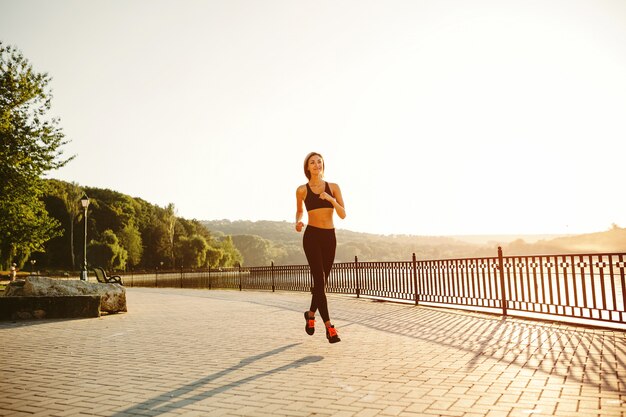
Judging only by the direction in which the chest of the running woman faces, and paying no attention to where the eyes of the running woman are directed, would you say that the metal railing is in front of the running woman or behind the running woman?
behind

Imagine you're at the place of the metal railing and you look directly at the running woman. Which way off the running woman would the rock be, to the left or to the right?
right

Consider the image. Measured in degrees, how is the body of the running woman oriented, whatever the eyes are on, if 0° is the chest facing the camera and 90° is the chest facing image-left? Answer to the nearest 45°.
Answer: approximately 0°

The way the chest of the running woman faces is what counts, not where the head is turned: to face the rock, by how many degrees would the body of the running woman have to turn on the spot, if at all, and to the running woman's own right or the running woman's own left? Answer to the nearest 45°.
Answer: approximately 135° to the running woman's own right
